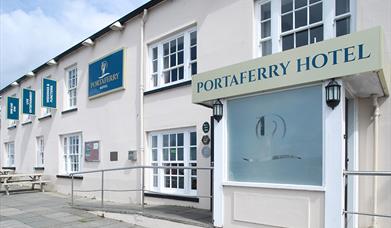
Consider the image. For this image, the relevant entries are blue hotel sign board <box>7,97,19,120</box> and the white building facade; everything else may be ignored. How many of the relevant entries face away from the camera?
0

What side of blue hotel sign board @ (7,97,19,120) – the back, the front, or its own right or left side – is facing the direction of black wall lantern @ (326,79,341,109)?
front

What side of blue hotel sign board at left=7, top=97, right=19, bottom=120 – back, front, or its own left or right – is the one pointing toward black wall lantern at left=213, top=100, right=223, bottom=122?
front

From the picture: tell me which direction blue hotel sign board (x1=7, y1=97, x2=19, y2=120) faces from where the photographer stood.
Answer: facing the viewer

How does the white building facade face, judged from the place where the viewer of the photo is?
facing the viewer and to the left of the viewer
